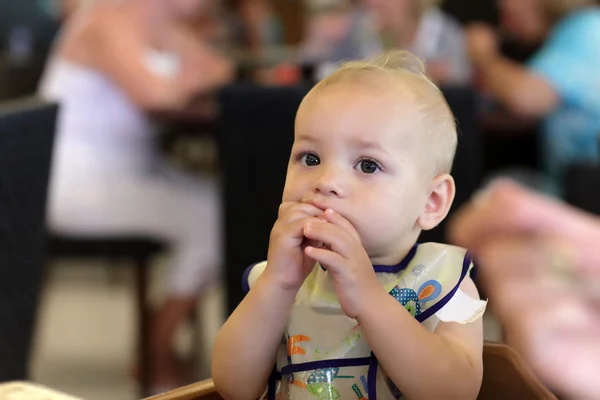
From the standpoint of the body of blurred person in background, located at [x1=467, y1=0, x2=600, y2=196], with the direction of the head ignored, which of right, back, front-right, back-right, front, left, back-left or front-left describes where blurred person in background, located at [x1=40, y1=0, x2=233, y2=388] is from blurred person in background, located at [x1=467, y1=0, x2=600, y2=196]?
front

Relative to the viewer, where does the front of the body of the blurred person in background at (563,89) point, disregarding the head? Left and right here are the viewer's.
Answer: facing to the left of the viewer

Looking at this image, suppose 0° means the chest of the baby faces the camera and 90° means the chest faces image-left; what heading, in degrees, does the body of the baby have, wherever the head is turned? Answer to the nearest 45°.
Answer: approximately 45°

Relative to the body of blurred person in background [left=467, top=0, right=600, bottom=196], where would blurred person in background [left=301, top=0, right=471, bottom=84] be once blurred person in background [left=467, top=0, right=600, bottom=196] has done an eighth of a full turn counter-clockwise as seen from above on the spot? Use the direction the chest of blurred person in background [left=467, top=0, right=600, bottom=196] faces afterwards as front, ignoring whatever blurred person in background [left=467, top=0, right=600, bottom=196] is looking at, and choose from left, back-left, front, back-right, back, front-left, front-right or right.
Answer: right

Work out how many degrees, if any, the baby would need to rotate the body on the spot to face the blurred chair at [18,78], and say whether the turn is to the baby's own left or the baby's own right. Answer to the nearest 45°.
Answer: approximately 90° to the baby's own right

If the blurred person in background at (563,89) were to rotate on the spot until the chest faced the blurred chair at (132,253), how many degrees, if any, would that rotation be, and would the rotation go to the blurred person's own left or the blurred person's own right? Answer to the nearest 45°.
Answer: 0° — they already face it

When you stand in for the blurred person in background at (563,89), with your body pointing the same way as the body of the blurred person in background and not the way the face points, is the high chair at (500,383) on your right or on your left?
on your left

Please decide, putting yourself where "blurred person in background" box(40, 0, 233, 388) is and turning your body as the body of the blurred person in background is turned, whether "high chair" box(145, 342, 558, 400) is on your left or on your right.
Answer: on your right

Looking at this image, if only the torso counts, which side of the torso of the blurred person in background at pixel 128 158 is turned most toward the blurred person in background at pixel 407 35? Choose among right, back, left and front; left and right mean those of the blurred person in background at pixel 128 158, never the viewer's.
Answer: front

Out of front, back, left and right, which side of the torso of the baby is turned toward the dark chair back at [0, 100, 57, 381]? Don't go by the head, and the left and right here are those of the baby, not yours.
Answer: right

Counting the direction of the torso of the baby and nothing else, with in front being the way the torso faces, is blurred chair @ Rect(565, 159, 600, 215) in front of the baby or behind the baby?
behind

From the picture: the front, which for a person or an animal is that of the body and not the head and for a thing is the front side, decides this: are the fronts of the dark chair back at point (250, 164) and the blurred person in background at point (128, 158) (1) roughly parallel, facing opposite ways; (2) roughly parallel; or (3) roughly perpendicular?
roughly perpendicular

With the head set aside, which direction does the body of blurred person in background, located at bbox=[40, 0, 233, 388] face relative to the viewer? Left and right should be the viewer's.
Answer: facing to the right of the viewer
